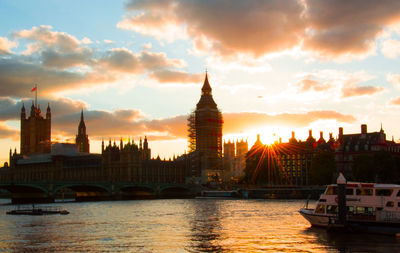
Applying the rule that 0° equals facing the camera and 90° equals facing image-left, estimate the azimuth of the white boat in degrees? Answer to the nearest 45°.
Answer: approximately 90°
